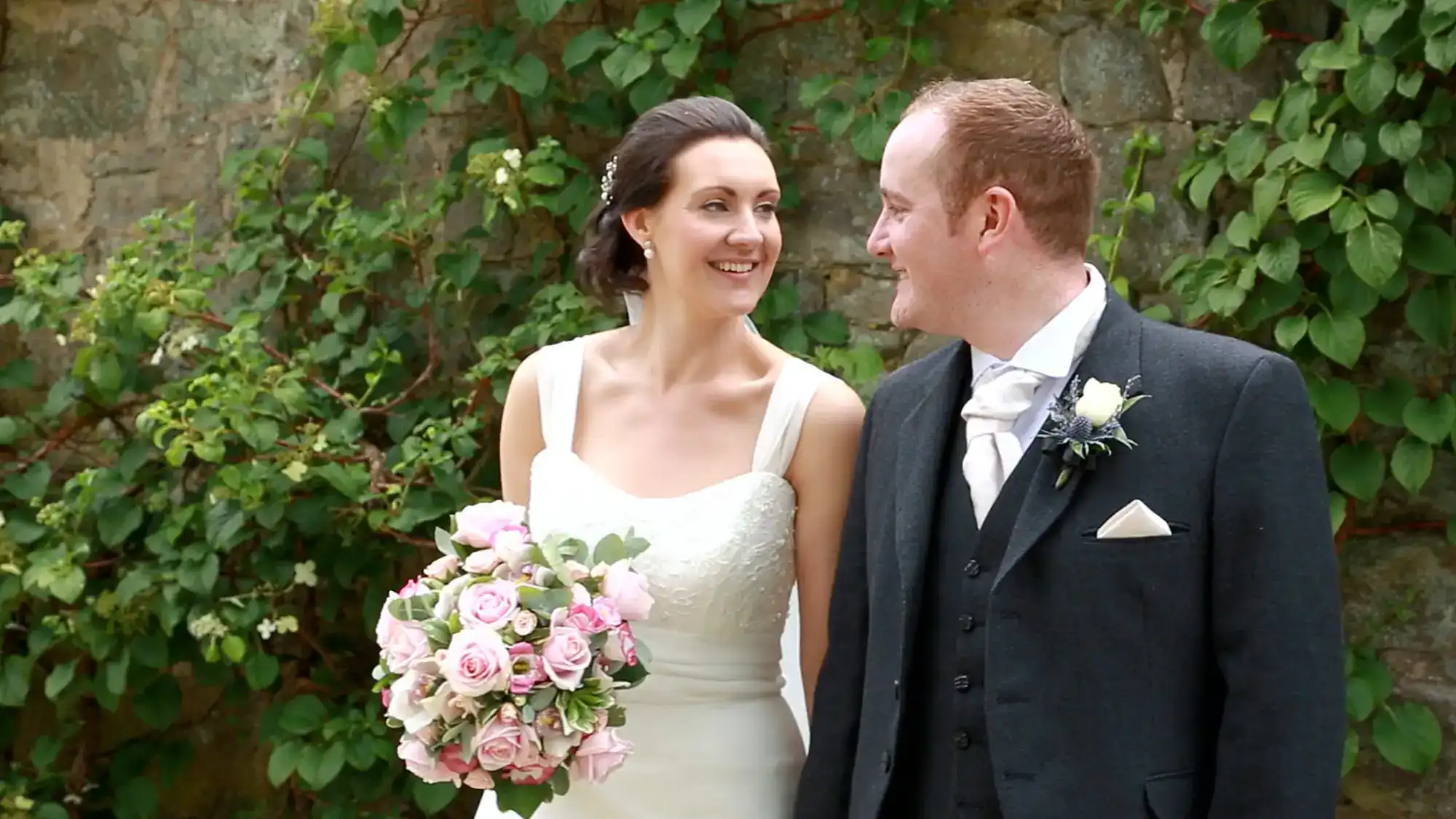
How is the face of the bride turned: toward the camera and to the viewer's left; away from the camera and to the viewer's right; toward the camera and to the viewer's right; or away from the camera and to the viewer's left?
toward the camera and to the viewer's right

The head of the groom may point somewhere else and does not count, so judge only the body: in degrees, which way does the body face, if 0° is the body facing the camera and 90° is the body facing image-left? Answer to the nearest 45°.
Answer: approximately 45°

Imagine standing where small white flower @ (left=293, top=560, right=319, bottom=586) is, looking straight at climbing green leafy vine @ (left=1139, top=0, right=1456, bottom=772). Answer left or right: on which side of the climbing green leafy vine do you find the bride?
right

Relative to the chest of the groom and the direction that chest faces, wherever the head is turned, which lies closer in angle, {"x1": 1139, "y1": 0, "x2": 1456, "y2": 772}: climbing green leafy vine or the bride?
the bride

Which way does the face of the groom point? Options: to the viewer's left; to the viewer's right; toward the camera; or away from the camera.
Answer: to the viewer's left

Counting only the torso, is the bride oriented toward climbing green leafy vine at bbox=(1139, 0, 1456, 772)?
no

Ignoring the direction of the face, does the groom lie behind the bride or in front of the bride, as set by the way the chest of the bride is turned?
in front

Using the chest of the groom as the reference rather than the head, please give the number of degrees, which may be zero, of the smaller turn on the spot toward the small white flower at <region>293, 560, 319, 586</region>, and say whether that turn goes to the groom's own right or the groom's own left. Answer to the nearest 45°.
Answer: approximately 90° to the groom's own right

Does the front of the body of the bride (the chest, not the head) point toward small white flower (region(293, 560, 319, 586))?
no

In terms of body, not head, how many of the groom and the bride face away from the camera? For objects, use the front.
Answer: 0

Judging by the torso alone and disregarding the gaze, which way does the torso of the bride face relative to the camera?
toward the camera

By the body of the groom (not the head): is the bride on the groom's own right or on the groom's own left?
on the groom's own right

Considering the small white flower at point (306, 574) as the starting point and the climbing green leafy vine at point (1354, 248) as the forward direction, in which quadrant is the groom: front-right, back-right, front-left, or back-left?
front-right
